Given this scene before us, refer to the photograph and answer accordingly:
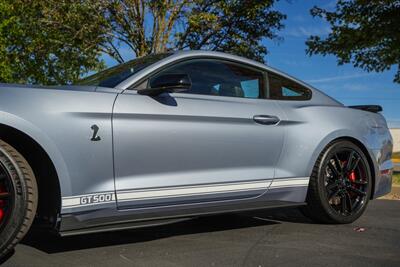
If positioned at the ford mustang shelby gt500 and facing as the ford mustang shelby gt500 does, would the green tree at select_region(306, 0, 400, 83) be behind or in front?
behind

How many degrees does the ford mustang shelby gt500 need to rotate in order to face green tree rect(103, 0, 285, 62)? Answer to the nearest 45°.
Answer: approximately 135° to its right

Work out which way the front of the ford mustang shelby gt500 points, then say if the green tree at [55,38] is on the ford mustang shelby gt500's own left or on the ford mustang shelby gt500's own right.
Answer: on the ford mustang shelby gt500's own right

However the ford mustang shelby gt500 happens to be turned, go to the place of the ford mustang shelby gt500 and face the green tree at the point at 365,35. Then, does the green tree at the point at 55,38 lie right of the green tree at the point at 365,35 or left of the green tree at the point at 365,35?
left

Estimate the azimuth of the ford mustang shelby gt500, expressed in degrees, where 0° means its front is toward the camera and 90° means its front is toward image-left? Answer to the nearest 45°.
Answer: approximately 45°
